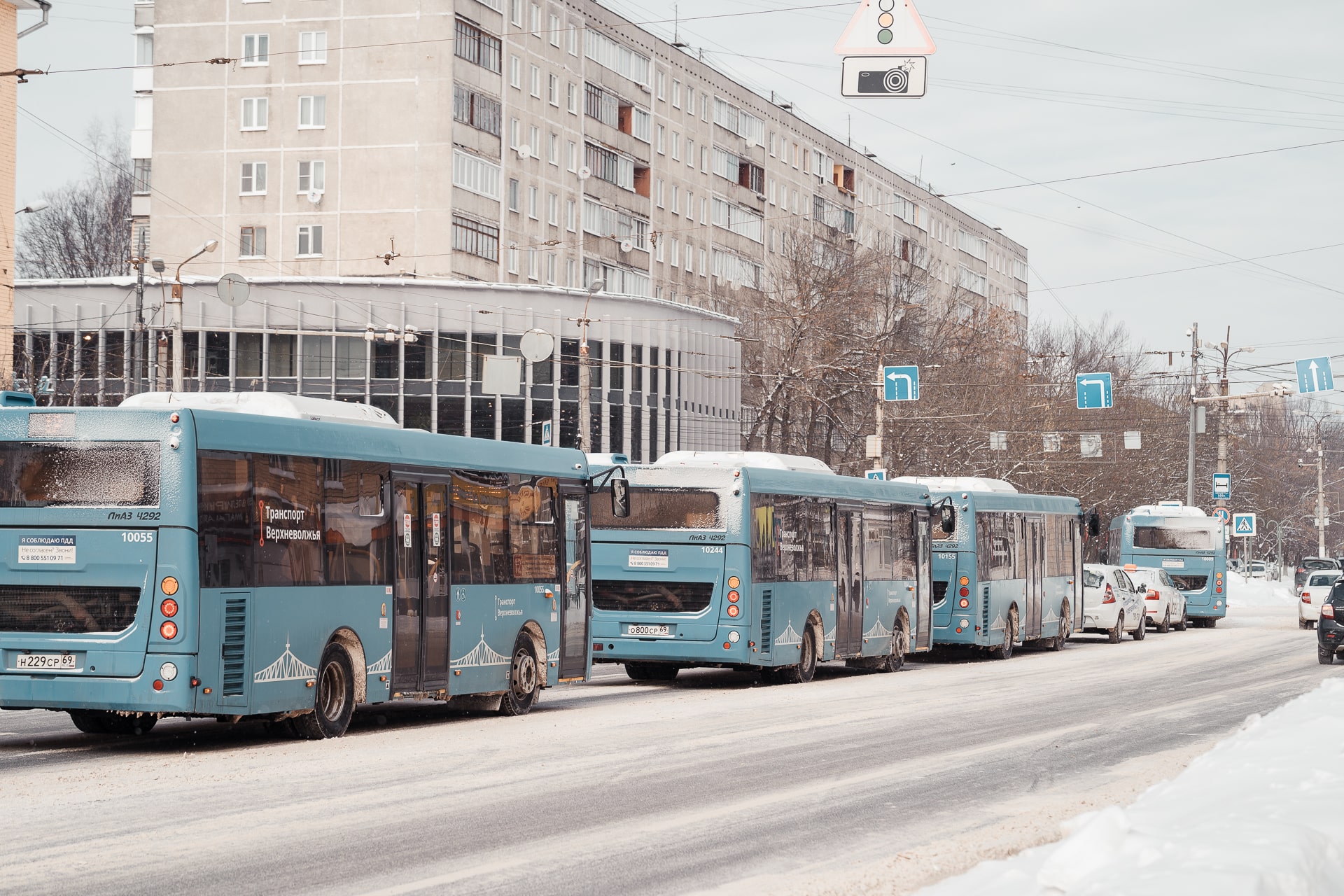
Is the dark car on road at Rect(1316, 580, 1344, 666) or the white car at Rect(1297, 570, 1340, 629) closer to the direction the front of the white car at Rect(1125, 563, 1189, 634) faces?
the white car

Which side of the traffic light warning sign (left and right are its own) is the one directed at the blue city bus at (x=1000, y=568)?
back

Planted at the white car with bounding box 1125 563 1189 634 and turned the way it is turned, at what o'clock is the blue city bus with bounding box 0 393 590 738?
The blue city bus is roughly at 5 o'clock from the white car.

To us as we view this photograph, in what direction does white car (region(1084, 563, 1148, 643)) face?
facing away from the viewer and to the right of the viewer

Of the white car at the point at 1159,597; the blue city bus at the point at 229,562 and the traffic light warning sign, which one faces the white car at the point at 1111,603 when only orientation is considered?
the blue city bus

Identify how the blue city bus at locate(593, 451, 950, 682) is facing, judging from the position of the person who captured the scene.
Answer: facing away from the viewer and to the right of the viewer

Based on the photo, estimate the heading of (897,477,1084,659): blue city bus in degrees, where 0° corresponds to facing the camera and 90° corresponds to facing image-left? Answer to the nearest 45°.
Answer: approximately 225°

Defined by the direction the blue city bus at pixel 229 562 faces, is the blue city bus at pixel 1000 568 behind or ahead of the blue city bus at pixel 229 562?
ahead

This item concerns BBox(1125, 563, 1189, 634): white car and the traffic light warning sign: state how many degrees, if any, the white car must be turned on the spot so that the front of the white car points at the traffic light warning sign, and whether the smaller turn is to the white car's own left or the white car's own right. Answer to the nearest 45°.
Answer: approximately 135° to the white car's own right

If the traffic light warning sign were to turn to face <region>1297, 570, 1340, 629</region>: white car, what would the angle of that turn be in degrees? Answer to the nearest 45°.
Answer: approximately 180°

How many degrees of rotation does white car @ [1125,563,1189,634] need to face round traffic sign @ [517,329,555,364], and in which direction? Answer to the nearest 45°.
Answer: approximately 180°

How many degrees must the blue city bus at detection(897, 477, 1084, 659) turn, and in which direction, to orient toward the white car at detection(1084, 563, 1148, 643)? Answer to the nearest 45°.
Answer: approximately 45° to its left

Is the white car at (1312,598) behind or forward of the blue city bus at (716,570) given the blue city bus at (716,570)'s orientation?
forward

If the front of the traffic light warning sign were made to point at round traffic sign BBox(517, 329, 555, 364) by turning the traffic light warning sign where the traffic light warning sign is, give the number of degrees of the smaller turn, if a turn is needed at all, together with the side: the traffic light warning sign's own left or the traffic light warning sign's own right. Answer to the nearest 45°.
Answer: approximately 180°
